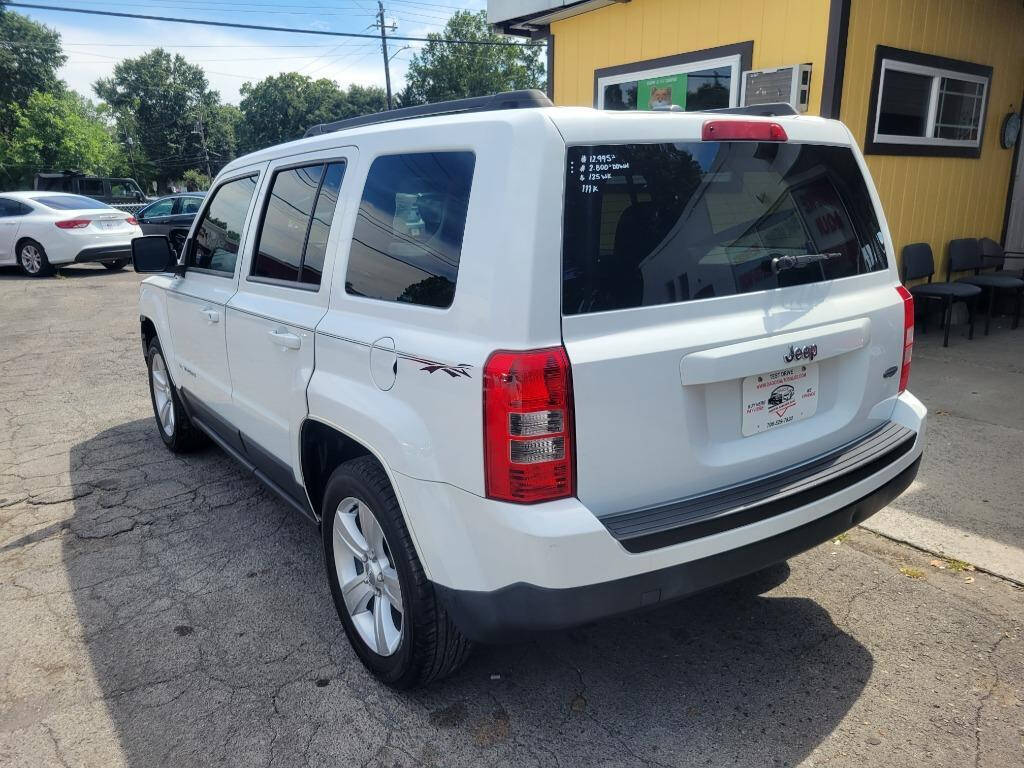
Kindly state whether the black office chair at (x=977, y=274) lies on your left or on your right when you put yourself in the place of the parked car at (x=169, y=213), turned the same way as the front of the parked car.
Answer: on your left

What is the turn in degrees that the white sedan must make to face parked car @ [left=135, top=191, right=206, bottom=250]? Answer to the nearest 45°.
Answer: approximately 90° to its right

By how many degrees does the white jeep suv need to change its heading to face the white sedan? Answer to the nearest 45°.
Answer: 0° — it already faces it

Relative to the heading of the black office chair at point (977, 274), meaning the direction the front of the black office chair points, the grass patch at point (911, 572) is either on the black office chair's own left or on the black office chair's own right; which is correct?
on the black office chair's own right

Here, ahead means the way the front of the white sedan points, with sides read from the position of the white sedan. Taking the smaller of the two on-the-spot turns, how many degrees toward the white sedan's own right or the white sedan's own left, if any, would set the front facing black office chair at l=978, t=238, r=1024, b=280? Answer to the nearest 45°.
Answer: approximately 180°

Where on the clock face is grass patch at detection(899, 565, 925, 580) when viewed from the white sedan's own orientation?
The grass patch is roughly at 7 o'clock from the white sedan.

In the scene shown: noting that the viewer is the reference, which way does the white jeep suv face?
facing away from the viewer and to the left of the viewer

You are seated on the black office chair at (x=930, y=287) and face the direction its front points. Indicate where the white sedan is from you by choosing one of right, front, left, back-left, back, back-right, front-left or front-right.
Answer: back-right

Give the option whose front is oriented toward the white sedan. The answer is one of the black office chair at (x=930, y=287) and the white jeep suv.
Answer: the white jeep suv

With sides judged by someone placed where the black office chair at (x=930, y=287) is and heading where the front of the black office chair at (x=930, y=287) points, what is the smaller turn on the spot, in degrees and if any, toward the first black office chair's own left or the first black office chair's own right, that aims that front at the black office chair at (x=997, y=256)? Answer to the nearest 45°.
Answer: approximately 135° to the first black office chair's own left

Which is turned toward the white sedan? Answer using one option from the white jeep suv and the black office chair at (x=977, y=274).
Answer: the white jeep suv
